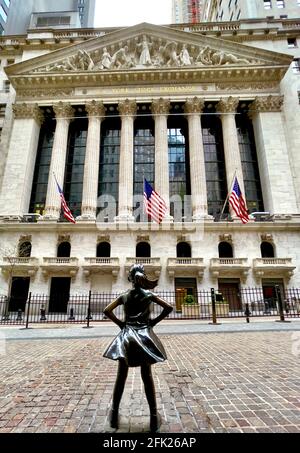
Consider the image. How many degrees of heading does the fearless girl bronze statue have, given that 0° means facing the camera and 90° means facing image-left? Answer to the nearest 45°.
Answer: approximately 180°

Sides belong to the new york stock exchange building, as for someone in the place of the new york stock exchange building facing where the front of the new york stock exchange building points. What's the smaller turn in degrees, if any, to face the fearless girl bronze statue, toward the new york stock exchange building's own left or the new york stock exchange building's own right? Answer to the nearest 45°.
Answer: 0° — it already faces it

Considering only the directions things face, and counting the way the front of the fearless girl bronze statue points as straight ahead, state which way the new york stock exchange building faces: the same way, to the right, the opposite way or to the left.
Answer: the opposite way

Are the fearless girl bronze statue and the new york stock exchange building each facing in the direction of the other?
yes

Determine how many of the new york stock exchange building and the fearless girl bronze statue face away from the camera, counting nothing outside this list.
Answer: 1

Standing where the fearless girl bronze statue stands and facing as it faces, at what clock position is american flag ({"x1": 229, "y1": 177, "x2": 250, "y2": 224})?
The american flag is roughly at 1 o'clock from the fearless girl bronze statue.

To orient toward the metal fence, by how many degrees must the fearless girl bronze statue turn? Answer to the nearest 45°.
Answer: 0° — it already faces it

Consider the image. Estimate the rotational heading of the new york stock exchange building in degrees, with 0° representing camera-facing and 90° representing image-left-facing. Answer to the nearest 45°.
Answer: approximately 0°

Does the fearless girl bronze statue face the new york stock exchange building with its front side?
yes
